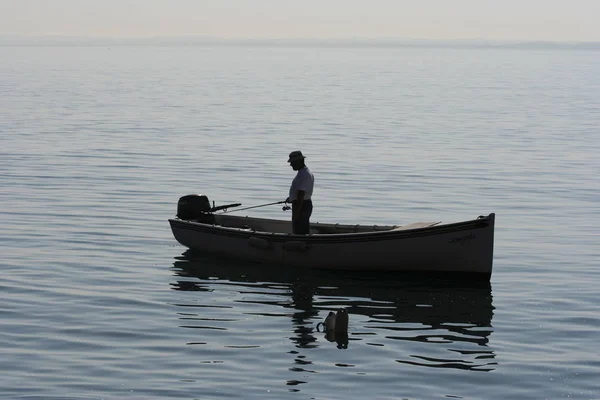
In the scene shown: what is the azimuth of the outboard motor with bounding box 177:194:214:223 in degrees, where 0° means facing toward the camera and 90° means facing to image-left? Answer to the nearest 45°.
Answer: approximately 270°

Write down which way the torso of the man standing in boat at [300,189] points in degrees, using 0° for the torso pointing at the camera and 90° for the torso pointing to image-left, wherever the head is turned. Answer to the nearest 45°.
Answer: approximately 90°

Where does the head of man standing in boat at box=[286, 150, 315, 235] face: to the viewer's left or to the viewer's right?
to the viewer's left
